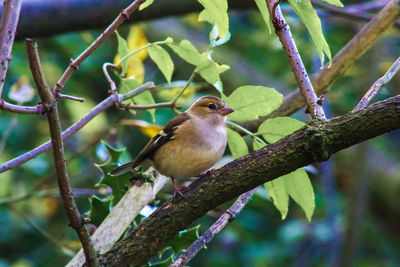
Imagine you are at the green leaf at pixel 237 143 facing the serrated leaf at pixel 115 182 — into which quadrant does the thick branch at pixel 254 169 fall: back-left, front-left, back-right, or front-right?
back-left

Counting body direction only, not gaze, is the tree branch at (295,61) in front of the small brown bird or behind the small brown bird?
in front

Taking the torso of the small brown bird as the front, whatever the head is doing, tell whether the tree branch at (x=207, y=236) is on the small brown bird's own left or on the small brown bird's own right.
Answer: on the small brown bird's own left

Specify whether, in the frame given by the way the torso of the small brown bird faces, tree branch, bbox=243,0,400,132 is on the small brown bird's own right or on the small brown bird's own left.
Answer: on the small brown bird's own left

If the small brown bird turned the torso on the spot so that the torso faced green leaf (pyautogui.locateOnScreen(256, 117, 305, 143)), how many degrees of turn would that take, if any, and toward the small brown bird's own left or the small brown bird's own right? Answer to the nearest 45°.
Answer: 0° — it already faces it

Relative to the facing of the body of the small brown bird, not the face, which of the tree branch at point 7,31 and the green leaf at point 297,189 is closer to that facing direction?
the green leaf

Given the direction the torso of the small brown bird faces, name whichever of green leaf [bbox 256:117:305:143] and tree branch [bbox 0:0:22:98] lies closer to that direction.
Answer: the green leaf

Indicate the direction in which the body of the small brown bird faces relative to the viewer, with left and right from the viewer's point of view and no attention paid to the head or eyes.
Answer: facing the viewer and to the right of the viewer

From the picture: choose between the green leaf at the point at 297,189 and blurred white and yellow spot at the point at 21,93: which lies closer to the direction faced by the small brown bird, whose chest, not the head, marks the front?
the green leaf
